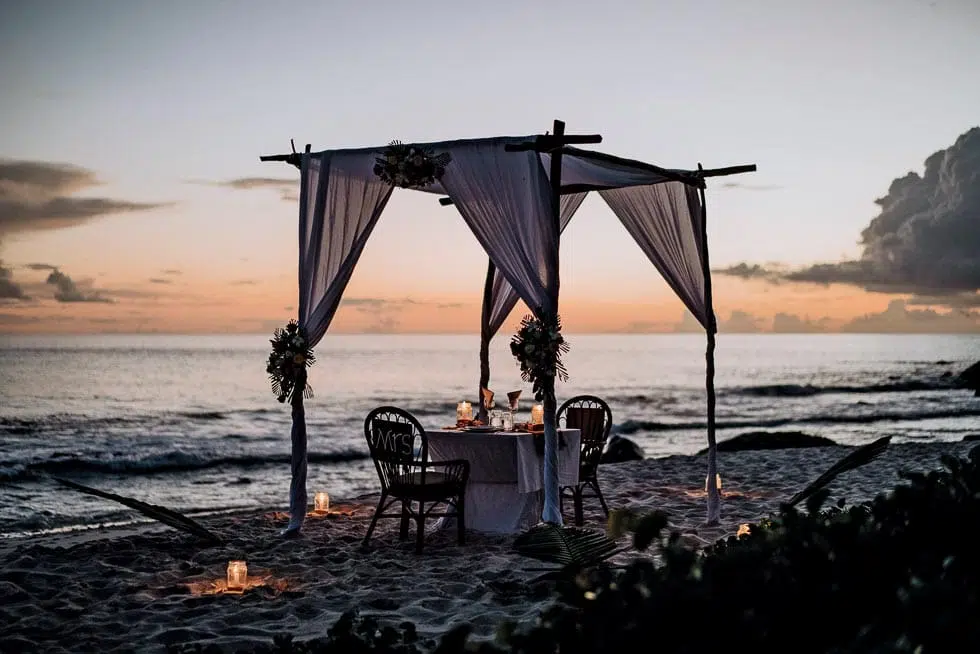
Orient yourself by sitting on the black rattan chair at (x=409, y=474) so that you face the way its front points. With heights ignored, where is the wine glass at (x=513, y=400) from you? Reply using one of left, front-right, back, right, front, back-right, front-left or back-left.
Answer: front

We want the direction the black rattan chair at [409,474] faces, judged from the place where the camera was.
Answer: facing away from the viewer and to the right of the viewer

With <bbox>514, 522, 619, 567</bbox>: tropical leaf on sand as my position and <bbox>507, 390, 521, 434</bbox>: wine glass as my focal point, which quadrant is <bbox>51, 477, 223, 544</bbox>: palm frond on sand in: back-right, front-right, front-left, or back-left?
front-left

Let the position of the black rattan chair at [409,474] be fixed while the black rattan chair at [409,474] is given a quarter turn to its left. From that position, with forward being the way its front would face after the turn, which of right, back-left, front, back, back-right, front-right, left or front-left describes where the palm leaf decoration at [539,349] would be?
back-right

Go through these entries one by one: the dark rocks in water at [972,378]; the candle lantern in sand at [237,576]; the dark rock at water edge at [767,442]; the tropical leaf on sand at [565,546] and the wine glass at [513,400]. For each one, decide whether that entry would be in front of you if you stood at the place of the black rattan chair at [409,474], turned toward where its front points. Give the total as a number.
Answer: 3

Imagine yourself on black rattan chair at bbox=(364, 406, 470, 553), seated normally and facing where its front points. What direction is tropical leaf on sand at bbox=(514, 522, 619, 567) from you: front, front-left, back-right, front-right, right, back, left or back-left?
front-right

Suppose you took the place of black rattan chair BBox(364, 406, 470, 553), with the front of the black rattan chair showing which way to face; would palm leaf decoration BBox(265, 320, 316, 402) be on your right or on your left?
on your left

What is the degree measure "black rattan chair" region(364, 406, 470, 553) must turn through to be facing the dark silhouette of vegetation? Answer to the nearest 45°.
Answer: approximately 135° to its right

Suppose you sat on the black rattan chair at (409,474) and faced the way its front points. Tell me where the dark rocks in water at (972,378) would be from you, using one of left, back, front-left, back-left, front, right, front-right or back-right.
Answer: front

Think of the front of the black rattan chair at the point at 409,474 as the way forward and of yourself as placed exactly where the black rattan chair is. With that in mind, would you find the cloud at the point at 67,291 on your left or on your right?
on your left

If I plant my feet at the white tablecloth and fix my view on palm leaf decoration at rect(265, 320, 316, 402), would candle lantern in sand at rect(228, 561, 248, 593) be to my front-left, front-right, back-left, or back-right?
front-left
